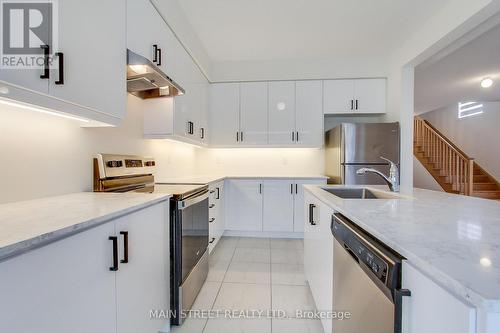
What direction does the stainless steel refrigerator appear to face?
toward the camera

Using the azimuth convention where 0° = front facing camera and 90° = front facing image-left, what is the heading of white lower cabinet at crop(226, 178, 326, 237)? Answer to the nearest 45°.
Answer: approximately 0°

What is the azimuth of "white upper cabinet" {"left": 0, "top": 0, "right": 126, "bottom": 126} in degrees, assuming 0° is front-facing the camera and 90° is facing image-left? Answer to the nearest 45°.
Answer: approximately 315°

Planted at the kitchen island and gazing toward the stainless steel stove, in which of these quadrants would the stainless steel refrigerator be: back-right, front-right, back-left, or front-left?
front-right

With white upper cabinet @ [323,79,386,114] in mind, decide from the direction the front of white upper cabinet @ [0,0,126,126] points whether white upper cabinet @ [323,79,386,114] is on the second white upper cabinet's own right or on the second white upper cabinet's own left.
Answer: on the second white upper cabinet's own left

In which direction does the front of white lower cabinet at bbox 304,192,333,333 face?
to the viewer's left

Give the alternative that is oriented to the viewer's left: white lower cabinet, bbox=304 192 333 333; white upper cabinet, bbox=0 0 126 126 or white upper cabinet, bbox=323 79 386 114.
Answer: the white lower cabinet

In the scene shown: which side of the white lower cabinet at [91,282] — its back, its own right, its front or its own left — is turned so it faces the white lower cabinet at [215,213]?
left

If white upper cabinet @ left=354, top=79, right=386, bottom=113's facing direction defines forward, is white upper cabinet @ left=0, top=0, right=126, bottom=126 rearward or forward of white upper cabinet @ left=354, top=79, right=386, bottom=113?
forward

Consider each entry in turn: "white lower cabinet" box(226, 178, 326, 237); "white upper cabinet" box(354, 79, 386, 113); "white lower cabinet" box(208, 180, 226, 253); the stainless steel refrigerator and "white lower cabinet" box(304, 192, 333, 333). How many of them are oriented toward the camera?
3

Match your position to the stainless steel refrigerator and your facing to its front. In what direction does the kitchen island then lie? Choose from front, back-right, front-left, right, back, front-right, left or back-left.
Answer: front

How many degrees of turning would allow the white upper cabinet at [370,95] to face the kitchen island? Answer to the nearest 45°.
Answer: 0° — it already faces it

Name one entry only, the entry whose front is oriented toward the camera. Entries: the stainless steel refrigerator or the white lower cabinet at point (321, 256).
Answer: the stainless steel refrigerator

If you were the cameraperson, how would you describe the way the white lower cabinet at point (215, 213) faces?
facing to the right of the viewer

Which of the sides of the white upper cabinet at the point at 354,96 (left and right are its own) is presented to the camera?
front

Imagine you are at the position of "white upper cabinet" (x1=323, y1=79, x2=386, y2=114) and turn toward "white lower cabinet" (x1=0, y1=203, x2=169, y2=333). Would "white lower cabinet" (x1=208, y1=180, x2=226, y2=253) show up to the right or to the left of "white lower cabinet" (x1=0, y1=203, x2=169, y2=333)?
right

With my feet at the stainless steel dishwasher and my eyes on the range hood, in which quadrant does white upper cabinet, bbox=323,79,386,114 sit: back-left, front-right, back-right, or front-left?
front-right

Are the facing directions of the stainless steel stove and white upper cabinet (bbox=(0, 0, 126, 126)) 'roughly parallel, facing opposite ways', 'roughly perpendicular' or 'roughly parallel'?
roughly parallel
